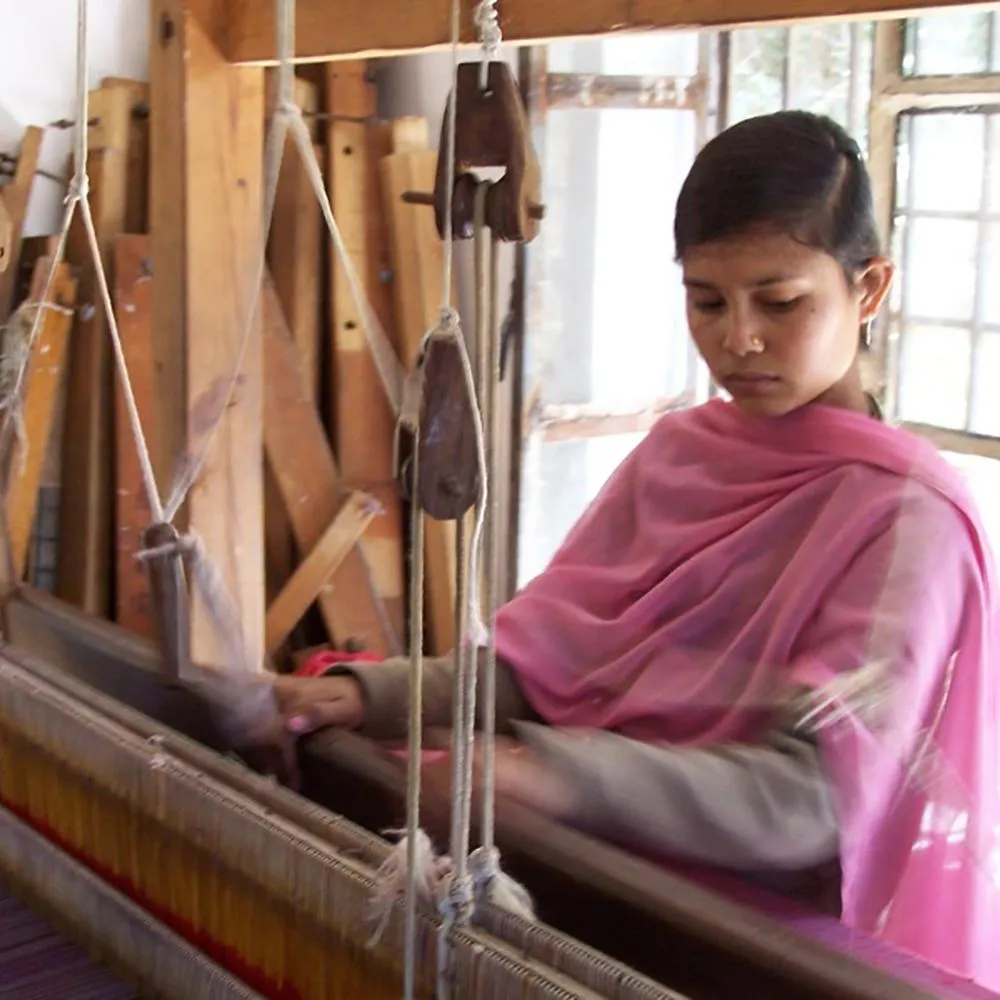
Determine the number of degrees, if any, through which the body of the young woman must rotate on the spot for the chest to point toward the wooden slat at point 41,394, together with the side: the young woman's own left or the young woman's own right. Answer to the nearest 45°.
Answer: approximately 90° to the young woman's own right

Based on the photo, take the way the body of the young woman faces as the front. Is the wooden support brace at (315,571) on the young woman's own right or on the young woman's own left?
on the young woman's own right

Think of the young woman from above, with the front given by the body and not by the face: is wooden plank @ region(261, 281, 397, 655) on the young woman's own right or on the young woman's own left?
on the young woman's own right

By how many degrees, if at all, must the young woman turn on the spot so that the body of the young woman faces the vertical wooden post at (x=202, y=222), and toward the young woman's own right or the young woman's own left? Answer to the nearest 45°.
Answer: approximately 90° to the young woman's own right

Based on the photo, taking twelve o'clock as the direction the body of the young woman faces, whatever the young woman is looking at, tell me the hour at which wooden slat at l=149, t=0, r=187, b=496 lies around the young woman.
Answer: The wooden slat is roughly at 3 o'clock from the young woman.

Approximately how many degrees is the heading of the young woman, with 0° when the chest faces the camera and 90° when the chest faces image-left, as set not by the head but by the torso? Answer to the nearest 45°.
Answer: approximately 45°
